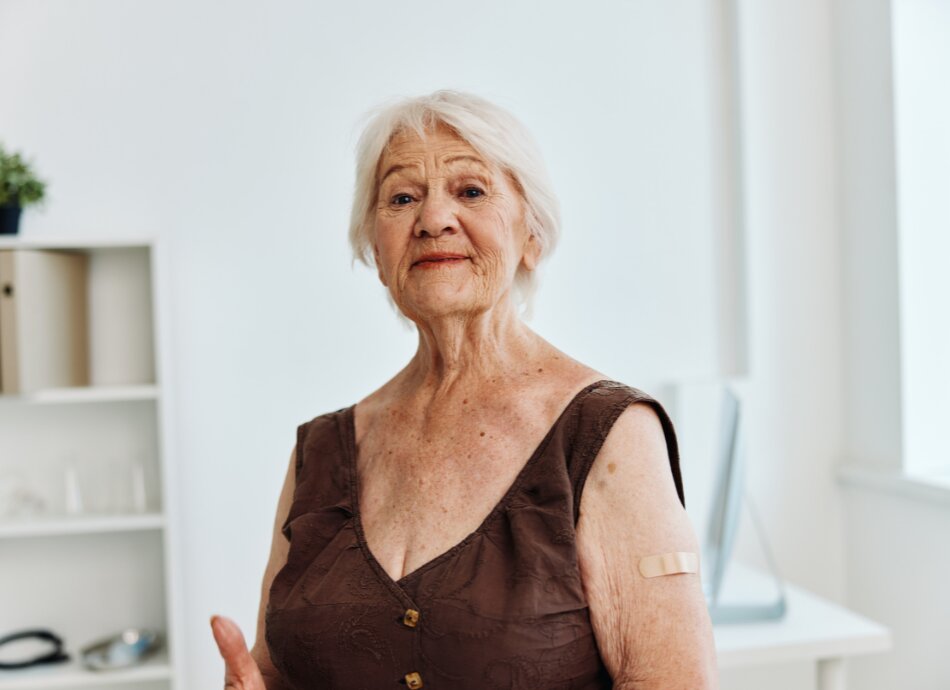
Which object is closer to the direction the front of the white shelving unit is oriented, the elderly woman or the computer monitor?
the elderly woman

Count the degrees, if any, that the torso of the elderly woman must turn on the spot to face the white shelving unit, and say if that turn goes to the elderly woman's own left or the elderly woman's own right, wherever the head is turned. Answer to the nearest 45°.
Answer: approximately 90° to the elderly woman's own right

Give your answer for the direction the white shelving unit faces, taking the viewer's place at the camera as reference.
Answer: facing the viewer

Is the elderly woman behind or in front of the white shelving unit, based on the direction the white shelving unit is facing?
in front

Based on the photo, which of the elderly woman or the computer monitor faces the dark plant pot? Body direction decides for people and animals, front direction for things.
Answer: the computer monitor

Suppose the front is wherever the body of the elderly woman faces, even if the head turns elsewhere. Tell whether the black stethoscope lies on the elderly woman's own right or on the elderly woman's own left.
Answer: on the elderly woman's own right

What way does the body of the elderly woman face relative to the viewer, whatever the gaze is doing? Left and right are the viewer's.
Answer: facing the viewer and to the left of the viewer

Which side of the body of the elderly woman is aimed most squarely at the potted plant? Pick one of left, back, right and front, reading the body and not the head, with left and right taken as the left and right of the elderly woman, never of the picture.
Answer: right

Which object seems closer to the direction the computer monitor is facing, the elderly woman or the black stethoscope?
the black stethoscope

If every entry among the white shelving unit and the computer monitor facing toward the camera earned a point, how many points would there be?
1

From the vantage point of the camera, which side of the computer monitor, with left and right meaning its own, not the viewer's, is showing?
left

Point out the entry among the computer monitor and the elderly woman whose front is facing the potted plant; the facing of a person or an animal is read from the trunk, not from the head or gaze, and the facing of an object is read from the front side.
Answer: the computer monitor

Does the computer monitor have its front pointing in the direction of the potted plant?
yes

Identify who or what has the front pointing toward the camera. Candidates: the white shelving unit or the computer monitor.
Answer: the white shelving unit

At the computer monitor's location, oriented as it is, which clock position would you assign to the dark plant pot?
The dark plant pot is roughly at 12 o'clock from the computer monitor.
